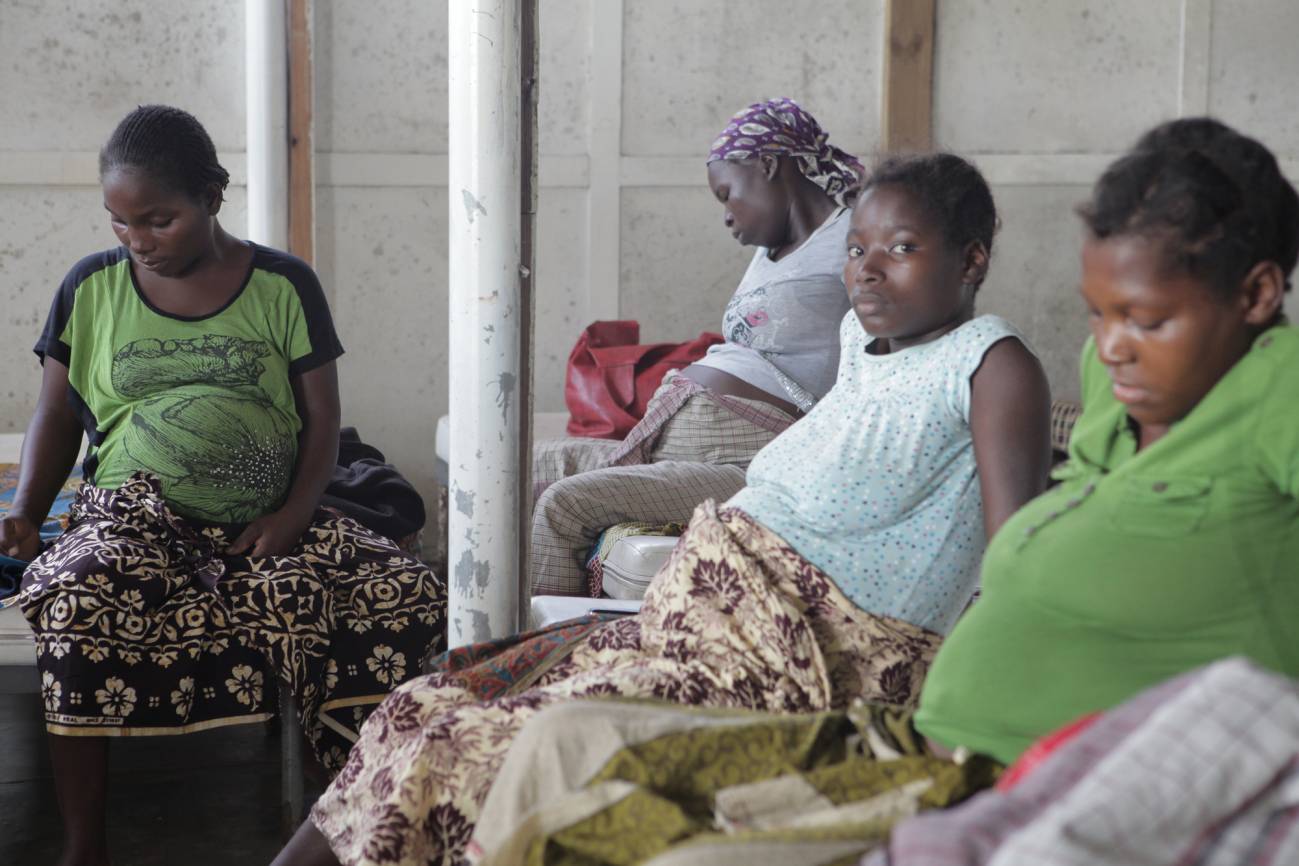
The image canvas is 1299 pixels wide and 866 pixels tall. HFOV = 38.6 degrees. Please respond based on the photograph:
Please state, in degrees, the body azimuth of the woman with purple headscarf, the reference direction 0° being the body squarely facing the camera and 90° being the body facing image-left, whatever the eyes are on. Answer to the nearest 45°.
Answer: approximately 90°

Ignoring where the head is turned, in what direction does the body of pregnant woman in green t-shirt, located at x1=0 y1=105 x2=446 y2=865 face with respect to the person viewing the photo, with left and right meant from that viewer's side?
facing the viewer

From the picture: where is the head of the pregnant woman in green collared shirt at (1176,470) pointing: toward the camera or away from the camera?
toward the camera

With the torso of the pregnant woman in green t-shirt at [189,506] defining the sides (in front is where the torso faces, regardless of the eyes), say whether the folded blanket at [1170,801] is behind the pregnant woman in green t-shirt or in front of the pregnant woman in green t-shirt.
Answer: in front

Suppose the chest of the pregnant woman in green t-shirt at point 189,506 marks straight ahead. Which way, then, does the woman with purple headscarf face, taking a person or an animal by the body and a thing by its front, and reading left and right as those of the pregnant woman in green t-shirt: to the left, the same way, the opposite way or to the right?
to the right

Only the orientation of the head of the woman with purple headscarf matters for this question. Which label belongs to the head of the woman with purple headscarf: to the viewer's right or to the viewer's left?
to the viewer's left

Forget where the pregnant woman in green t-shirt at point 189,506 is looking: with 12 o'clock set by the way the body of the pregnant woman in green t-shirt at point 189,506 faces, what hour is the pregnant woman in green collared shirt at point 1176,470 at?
the pregnant woman in green collared shirt at point 1176,470 is roughly at 11 o'clock from the pregnant woman in green t-shirt at point 189,506.

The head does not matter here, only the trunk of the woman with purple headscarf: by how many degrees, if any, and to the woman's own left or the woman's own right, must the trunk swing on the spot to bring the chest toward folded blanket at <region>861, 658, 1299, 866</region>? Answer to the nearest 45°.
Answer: approximately 90° to the woman's own left

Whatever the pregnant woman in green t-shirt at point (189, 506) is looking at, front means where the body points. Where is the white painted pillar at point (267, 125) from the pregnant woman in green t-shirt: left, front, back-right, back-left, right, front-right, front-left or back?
back

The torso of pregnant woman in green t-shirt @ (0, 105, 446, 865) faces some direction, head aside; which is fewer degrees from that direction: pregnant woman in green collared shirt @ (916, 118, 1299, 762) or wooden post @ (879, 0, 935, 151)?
the pregnant woman in green collared shirt

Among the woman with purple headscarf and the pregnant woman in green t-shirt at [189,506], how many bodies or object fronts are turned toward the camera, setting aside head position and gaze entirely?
1
